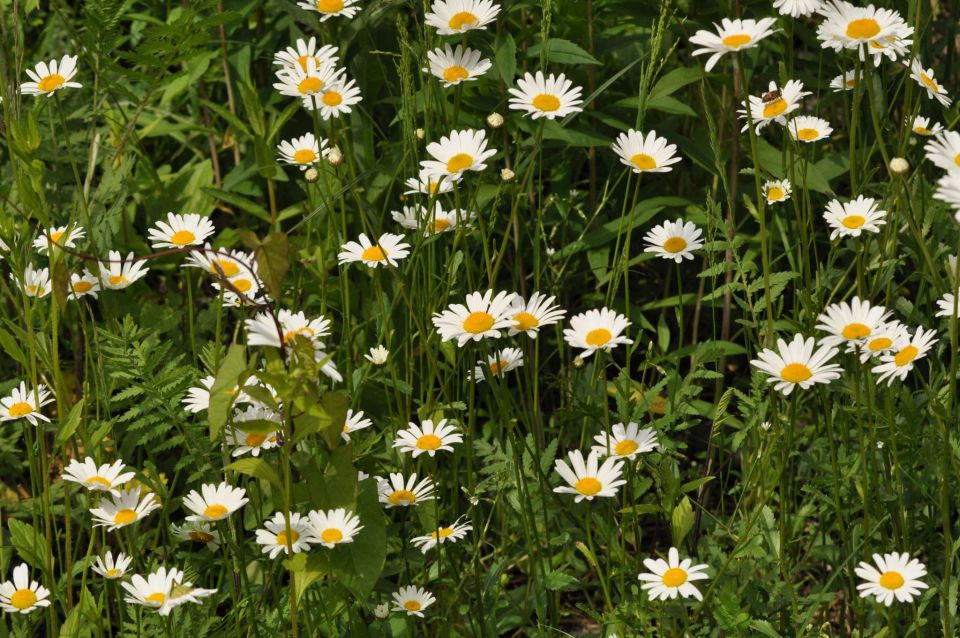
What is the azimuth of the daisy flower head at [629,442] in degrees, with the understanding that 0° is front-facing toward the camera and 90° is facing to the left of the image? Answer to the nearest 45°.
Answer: approximately 0°

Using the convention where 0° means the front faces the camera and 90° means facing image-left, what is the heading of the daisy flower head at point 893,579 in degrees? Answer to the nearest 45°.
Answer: approximately 0°

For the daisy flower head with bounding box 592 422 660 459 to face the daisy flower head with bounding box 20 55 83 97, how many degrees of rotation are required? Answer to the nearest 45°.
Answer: approximately 90° to its right
